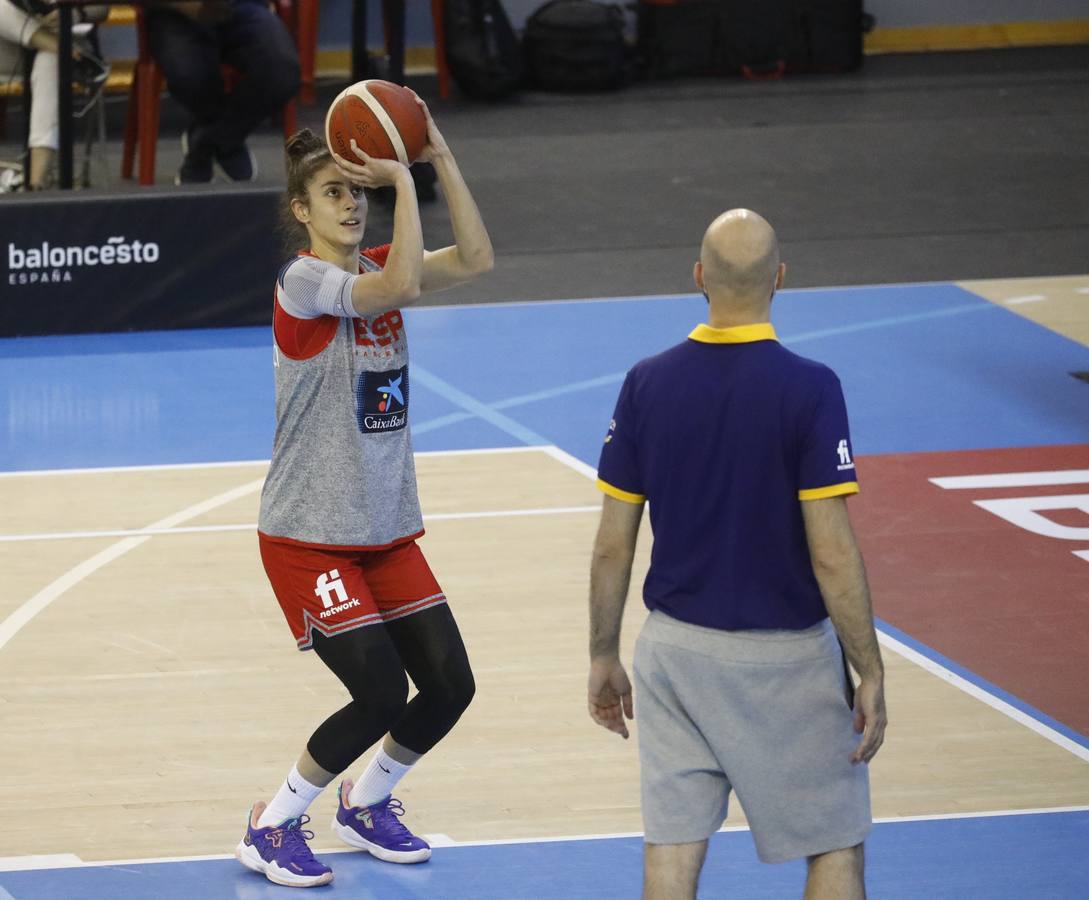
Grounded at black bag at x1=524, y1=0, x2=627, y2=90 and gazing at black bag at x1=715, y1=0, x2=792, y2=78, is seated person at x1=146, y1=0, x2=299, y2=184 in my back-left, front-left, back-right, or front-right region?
back-right

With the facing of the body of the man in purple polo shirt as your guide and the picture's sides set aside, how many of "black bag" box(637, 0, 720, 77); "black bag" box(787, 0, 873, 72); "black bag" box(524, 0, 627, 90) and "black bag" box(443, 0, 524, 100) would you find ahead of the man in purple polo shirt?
4

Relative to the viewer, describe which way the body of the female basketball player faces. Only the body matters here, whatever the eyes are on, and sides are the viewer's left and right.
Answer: facing the viewer and to the right of the viewer

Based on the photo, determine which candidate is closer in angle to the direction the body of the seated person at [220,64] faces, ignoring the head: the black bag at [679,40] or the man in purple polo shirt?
the man in purple polo shirt

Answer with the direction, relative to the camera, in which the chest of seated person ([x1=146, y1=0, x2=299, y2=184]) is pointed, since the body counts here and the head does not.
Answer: toward the camera

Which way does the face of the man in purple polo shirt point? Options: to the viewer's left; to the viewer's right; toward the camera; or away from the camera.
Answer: away from the camera

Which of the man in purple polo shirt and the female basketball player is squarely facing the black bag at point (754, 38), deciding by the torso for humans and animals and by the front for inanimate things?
the man in purple polo shirt

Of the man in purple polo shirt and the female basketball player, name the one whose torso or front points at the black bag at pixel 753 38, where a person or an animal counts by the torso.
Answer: the man in purple polo shirt

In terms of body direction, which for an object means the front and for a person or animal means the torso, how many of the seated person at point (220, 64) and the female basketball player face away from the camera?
0

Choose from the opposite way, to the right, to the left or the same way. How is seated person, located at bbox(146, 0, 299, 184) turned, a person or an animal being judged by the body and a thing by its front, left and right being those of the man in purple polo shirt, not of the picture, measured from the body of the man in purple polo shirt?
the opposite way

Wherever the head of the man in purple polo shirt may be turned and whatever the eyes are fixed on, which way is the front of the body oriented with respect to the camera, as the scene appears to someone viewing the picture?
away from the camera

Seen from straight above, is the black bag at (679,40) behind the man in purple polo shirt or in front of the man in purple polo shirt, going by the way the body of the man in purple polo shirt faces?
in front

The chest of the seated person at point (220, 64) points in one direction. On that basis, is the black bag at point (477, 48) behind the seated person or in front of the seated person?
behind

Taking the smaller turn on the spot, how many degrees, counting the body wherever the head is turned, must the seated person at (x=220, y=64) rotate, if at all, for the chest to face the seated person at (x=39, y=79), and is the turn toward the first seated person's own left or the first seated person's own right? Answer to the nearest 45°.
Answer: approximately 90° to the first seated person's own right

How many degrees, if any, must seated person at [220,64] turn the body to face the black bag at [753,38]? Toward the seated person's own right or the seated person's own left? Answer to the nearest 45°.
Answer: approximately 135° to the seated person's own left
